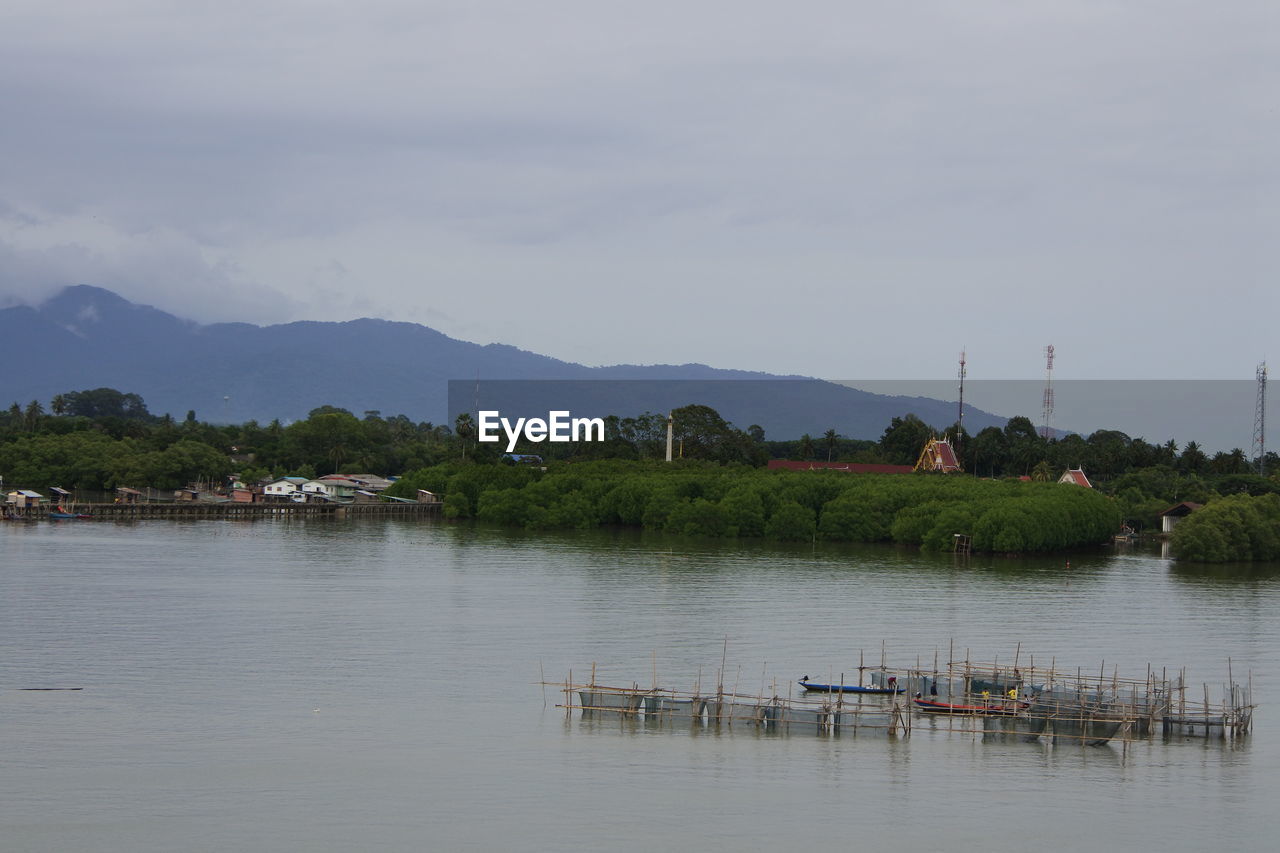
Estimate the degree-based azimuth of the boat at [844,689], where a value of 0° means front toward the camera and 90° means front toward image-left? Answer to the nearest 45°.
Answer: approximately 90°

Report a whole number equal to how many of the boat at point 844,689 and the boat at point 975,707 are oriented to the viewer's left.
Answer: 2

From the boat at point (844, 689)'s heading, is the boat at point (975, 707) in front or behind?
behind

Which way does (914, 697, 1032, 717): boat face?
to the viewer's left
